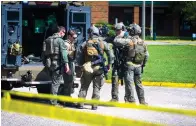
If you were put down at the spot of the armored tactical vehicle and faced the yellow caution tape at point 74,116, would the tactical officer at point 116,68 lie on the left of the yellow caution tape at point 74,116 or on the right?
left

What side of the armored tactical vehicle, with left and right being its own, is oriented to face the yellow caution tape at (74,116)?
back

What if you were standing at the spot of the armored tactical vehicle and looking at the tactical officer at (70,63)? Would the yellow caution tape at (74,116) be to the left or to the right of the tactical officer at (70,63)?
right

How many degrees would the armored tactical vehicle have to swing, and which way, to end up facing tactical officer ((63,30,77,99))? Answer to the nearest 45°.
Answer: approximately 135° to its right

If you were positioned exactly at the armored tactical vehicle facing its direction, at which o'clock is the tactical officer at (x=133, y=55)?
The tactical officer is roughly at 4 o'clock from the armored tactical vehicle.

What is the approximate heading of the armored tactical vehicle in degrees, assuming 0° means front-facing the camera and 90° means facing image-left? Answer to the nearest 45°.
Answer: approximately 180°
